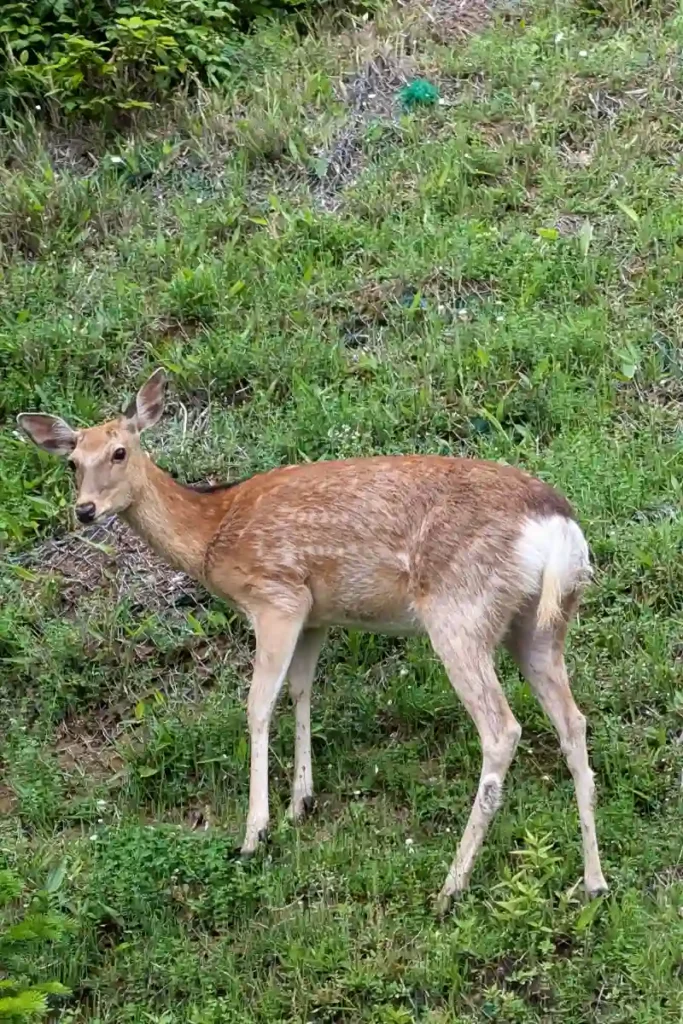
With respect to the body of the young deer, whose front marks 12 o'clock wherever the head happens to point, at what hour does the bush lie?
The bush is roughly at 1 o'clock from the young deer.

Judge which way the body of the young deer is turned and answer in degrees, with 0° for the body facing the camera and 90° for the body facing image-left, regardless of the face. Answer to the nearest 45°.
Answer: approximately 135°

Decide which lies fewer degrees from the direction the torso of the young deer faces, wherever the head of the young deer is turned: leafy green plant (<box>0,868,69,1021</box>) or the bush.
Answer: the bush

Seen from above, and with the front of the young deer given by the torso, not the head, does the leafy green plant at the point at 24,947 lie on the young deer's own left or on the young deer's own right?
on the young deer's own left

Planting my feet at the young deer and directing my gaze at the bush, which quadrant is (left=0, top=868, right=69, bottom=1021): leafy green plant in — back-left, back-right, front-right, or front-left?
back-left
